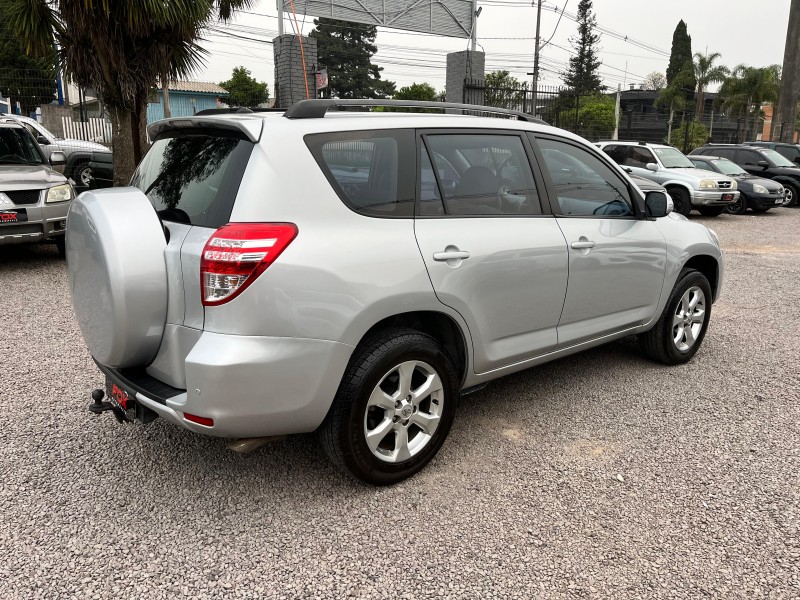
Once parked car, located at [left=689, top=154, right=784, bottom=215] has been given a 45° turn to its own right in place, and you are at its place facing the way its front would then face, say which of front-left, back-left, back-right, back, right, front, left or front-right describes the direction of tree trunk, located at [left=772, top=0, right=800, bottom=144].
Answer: back

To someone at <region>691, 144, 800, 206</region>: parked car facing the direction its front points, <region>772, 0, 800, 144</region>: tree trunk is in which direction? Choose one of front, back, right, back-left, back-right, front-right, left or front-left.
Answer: back-left

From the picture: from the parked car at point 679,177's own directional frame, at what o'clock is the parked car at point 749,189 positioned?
the parked car at point 749,189 is roughly at 9 o'clock from the parked car at point 679,177.

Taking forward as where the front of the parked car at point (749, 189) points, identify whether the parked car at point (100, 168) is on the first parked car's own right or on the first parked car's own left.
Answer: on the first parked car's own right

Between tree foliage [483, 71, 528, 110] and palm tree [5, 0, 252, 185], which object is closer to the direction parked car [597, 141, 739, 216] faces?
the palm tree

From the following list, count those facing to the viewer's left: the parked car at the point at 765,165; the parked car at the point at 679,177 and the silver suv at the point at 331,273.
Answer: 0

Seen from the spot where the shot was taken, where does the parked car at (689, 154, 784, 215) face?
facing the viewer and to the right of the viewer

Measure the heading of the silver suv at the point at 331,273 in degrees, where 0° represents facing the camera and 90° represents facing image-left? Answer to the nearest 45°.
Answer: approximately 225°

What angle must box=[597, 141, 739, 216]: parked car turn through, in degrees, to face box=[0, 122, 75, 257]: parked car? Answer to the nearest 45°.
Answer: approximately 90° to its right

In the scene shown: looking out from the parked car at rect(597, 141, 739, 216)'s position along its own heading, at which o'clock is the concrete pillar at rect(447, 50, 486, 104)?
The concrete pillar is roughly at 5 o'clock from the parked car.

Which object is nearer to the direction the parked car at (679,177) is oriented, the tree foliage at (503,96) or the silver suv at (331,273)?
the silver suv

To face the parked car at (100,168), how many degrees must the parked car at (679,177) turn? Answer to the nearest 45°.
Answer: approximately 90° to its right

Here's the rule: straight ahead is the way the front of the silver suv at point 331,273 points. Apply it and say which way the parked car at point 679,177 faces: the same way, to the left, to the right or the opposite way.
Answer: to the right

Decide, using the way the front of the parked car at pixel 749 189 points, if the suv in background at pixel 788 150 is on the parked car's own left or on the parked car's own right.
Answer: on the parked car's own left

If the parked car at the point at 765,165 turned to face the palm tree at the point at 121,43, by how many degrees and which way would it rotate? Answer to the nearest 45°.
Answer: approximately 90° to its right

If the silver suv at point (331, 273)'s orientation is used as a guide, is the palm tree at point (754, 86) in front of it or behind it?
in front
